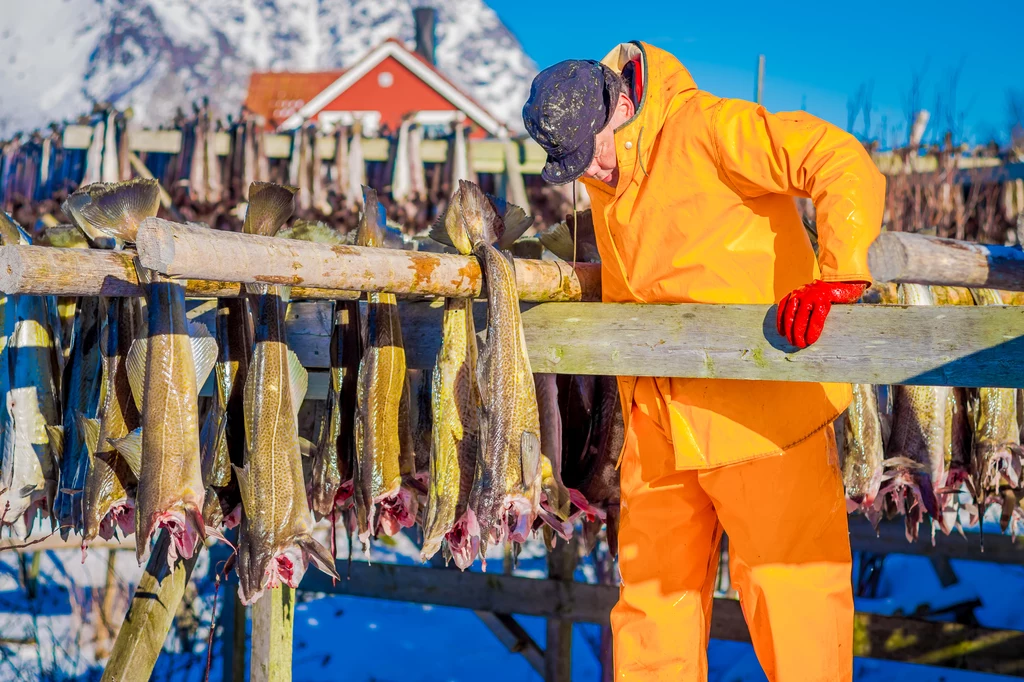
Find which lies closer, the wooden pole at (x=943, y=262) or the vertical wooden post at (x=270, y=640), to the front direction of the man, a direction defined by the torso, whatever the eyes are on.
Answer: the vertical wooden post

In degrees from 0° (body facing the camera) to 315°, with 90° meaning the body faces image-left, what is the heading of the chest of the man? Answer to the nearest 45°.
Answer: approximately 45°

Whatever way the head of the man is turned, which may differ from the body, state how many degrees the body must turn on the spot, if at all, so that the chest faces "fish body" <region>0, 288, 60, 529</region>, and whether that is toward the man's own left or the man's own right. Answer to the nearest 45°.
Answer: approximately 45° to the man's own right

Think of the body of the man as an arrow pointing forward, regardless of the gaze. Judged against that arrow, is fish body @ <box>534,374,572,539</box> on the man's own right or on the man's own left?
on the man's own right

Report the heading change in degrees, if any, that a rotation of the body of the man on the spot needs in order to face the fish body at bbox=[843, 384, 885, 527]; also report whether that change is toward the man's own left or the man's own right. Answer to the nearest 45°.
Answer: approximately 180°

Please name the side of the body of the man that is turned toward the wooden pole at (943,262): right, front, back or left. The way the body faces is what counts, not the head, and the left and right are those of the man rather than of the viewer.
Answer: back
